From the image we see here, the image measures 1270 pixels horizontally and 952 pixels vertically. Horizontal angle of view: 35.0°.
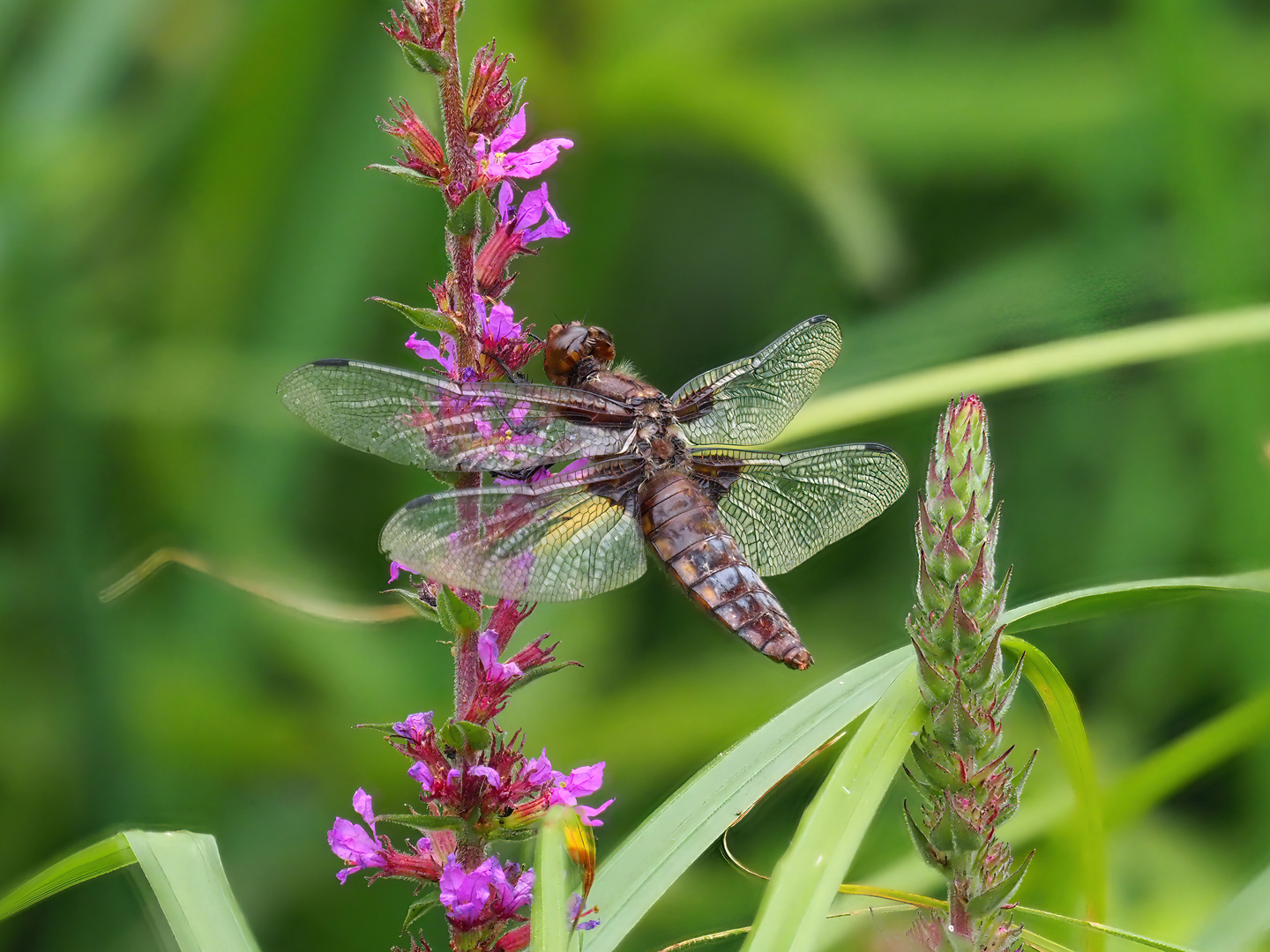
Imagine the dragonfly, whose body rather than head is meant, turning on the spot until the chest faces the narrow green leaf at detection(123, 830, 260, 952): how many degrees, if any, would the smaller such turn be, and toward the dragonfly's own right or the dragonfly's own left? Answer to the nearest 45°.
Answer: approximately 90° to the dragonfly's own left

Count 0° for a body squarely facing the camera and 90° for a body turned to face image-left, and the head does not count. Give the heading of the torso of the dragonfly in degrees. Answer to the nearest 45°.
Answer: approximately 135°

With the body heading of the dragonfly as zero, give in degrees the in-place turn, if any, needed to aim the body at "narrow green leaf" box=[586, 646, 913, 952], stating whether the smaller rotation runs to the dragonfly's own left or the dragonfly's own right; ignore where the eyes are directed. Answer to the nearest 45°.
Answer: approximately 135° to the dragonfly's own left

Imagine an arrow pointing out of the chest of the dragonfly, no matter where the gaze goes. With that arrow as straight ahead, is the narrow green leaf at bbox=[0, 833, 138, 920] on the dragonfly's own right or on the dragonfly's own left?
on the dragonfly's own left

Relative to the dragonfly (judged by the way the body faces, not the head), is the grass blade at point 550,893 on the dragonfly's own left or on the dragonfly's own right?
on the dragonfly's own left

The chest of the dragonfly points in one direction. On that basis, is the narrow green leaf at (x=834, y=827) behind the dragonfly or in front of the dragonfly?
behind
